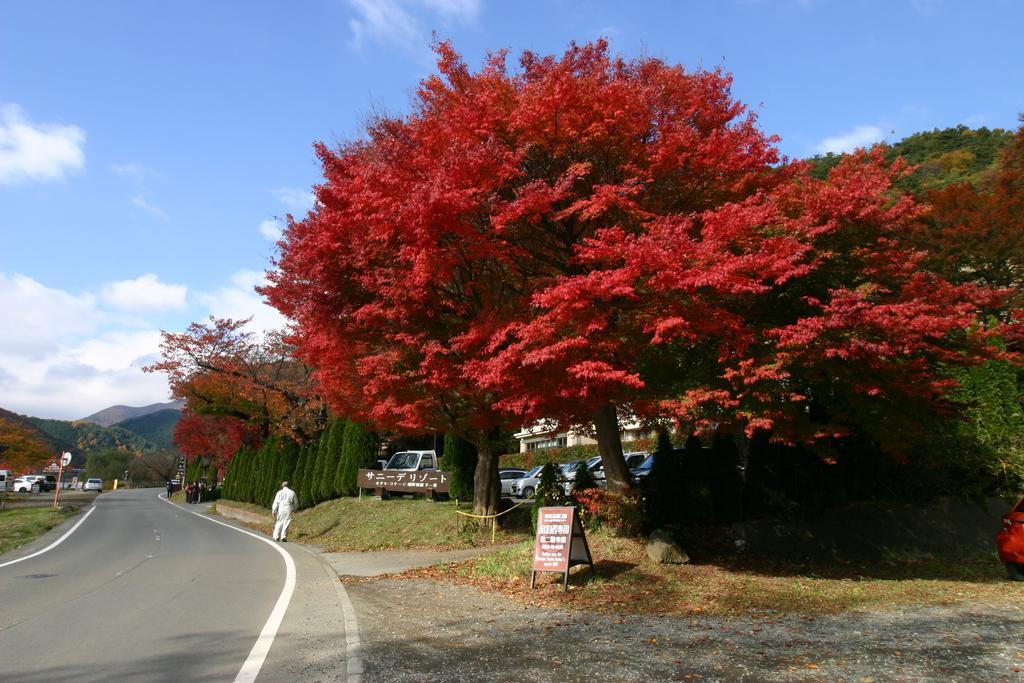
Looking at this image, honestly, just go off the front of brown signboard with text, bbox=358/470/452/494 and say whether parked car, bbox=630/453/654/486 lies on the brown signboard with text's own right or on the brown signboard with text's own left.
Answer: on the brown signboard with text's own left

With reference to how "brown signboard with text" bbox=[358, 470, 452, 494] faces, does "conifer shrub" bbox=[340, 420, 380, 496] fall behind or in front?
behind

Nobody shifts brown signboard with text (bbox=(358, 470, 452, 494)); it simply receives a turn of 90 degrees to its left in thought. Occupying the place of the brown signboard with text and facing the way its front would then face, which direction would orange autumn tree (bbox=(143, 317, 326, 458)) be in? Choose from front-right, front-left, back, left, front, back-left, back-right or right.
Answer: back-left

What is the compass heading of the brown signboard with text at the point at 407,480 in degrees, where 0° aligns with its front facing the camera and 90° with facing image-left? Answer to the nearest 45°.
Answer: approximately 0°

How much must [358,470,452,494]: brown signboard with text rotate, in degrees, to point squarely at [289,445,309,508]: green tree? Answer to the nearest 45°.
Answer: approximately 135° to its right

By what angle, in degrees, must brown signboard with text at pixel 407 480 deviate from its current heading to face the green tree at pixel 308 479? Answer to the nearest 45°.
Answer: approximately 135° to its right

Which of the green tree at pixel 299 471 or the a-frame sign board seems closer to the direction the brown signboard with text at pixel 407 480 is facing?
the a-frame sign board

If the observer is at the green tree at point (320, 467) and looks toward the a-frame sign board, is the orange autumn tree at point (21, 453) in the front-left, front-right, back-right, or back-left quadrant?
back-right

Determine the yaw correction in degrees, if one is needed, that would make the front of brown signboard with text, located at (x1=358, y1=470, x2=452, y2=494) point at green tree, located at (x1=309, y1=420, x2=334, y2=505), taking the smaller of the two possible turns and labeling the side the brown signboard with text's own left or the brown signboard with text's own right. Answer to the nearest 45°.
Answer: approximately 135° to the brown signboard with text's own right

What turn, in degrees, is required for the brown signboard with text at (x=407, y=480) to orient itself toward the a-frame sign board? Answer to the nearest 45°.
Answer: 0° — it already faces it

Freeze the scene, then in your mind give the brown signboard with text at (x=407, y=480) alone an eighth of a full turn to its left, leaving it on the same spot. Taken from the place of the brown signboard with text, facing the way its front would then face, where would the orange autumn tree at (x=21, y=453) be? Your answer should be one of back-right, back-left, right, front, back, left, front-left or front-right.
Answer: back

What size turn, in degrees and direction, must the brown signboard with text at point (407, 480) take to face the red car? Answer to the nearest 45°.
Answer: approximately 45° to its left

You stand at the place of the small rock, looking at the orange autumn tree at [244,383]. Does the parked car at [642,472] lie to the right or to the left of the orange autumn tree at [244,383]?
right

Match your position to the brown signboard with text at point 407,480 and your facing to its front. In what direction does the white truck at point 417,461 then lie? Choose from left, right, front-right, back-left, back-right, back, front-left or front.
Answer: back

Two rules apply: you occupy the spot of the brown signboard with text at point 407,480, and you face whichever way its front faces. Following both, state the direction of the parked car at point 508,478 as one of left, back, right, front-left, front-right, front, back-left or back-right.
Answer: back-left
